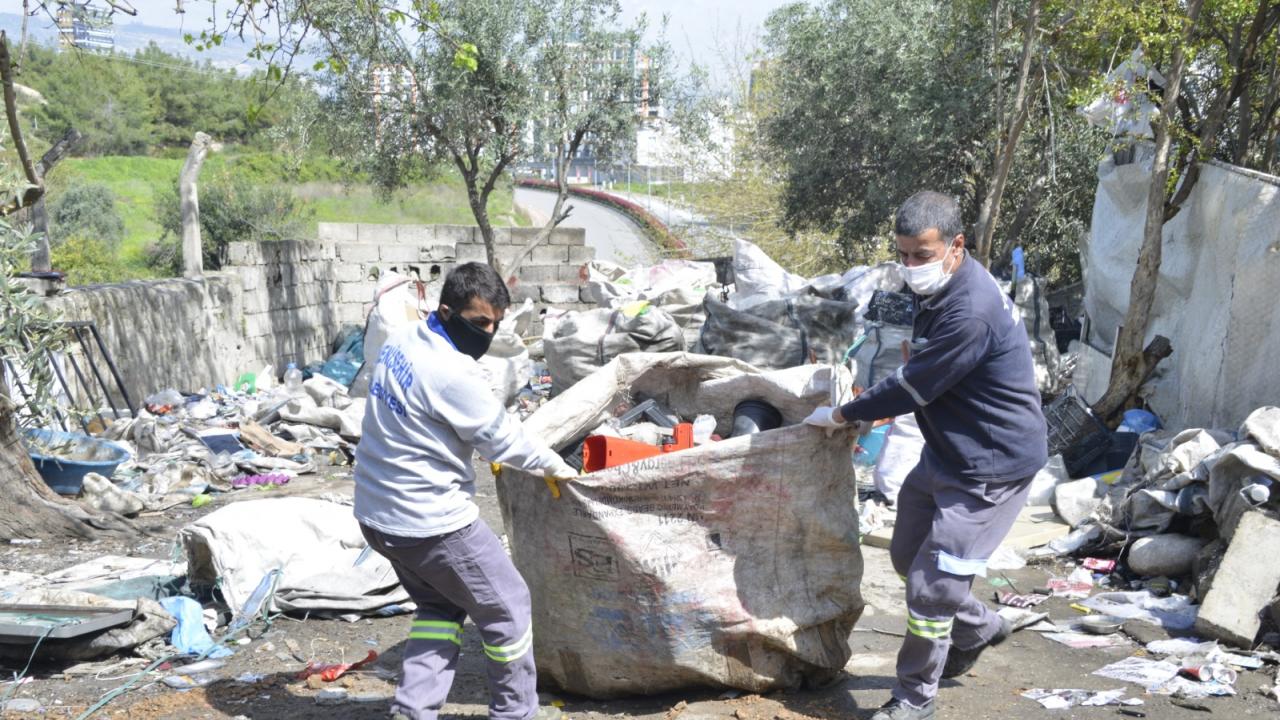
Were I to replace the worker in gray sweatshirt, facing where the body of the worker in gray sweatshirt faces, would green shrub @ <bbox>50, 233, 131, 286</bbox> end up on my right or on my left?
on my left

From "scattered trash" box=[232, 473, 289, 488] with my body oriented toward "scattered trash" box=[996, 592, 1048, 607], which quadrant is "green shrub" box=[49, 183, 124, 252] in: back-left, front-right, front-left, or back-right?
back-left

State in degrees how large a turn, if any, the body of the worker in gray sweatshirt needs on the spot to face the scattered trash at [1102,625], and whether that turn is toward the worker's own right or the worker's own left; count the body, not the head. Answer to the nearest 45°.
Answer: approximately 45° to the worker's own right

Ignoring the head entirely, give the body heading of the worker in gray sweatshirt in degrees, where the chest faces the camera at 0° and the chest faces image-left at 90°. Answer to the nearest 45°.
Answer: approximately 225°

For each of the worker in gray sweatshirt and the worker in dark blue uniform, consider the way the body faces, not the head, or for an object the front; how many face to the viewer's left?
1

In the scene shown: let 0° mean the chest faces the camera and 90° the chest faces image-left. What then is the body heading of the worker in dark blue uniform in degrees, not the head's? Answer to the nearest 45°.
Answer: approximately 90°

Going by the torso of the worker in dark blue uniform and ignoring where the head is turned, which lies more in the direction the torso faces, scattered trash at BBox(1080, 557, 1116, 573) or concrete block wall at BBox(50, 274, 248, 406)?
the concrete block wall

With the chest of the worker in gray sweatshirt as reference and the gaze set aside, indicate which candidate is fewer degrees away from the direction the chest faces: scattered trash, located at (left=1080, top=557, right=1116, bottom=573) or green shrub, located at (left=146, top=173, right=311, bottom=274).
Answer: the scattered trash

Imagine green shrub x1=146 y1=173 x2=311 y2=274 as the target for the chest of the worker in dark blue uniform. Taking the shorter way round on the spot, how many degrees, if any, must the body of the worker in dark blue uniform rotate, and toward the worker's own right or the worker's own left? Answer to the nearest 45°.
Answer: approximately 45° to the worker's own right

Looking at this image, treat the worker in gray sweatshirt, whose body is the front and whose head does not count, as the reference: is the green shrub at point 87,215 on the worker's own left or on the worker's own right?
on the worker's own left

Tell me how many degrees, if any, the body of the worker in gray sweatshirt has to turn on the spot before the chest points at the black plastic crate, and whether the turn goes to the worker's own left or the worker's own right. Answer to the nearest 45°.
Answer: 0° — they already face it
